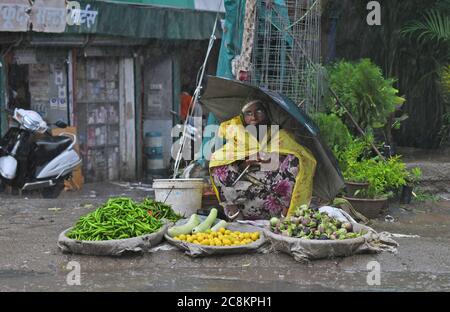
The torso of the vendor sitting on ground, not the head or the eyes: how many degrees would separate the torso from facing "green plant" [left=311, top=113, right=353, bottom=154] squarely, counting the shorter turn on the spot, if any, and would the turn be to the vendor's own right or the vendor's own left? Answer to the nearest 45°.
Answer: approximately 135° to the vendor's own left

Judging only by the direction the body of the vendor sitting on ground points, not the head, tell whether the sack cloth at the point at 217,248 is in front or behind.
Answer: in front

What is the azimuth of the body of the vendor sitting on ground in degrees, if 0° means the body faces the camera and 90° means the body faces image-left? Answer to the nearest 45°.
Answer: approximately 0°

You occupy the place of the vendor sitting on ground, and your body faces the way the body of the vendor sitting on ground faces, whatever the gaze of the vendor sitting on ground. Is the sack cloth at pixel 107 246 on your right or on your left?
on your right

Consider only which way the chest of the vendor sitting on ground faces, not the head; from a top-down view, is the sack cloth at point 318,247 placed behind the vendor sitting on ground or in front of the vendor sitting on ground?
in front

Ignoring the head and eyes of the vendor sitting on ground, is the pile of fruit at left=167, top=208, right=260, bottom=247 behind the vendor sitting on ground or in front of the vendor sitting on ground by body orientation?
in front

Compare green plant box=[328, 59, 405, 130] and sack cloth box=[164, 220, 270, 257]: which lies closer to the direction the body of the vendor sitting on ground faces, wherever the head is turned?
the sack cloth

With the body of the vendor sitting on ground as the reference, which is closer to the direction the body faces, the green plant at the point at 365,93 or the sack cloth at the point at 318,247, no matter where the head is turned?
the sack cloth

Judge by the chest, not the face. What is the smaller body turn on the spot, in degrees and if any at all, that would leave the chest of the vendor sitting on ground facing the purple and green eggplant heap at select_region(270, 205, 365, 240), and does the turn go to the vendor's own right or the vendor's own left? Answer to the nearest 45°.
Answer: approximately 45° to the vendor's own left

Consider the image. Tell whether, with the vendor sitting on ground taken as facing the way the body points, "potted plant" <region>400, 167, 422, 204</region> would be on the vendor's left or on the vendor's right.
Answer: on the vendor's left

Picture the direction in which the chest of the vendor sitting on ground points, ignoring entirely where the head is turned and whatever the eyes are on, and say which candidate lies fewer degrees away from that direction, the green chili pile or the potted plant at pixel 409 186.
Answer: the green chili pile
